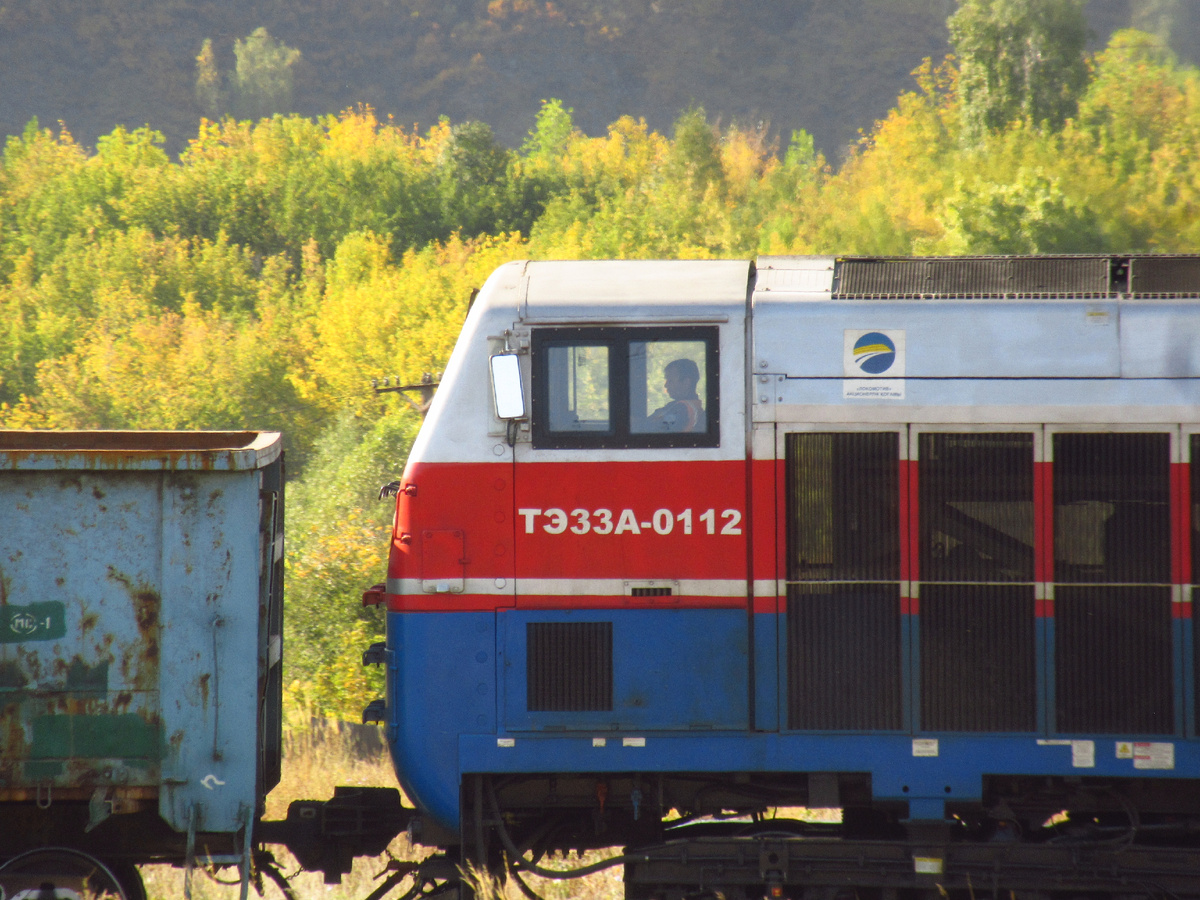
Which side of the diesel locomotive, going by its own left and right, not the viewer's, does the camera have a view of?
left
